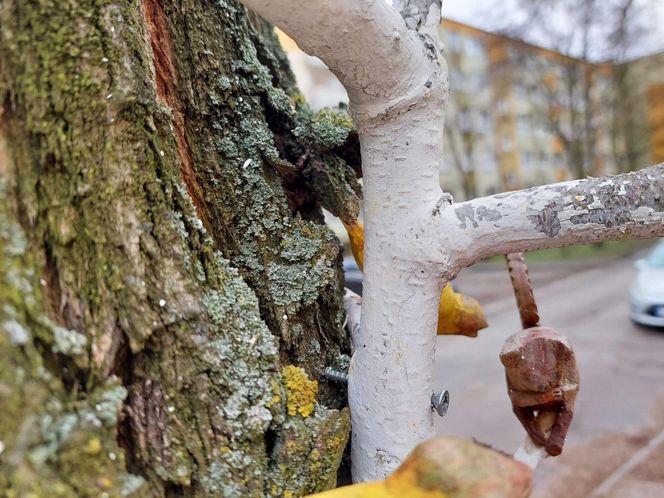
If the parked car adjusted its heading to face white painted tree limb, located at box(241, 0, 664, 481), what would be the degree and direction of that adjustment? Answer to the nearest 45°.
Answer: approximately 45° to its left

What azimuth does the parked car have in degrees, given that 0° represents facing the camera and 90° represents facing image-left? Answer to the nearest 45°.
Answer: approximately 45°

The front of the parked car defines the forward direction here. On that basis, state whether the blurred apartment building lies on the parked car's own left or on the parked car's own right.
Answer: on the parked car's own right

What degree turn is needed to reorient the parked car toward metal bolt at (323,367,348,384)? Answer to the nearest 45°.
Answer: approximately 45° to its left

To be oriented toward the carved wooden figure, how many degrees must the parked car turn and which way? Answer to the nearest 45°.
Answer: approximately 45° to its left
